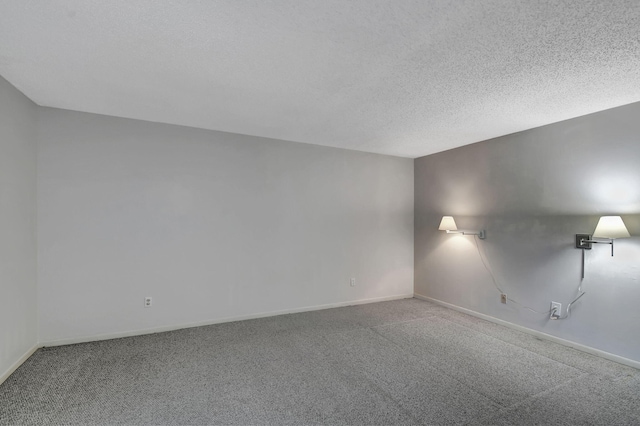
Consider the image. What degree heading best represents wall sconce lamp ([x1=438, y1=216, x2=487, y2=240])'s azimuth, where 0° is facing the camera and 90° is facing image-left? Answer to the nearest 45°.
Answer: approximately 45°

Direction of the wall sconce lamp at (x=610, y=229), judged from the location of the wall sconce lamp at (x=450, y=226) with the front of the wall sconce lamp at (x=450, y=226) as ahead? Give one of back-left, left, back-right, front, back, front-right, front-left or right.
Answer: left
